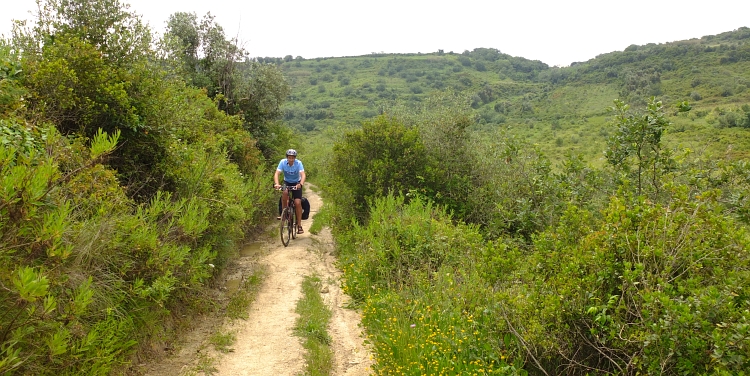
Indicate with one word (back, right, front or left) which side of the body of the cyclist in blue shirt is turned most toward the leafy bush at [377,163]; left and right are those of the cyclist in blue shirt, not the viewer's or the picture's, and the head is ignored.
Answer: left

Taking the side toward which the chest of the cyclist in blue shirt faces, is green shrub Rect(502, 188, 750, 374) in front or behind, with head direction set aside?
in front

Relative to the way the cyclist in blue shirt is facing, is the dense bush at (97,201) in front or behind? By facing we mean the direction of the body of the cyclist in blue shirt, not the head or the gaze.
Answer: in front

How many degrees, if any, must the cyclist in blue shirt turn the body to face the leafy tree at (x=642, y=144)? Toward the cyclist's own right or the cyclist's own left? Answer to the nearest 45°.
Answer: approximately 45° to the cyclist's own left

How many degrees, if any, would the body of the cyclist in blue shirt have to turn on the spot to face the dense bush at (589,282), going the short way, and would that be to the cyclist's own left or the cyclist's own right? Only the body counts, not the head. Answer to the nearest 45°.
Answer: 0° — they already face it
